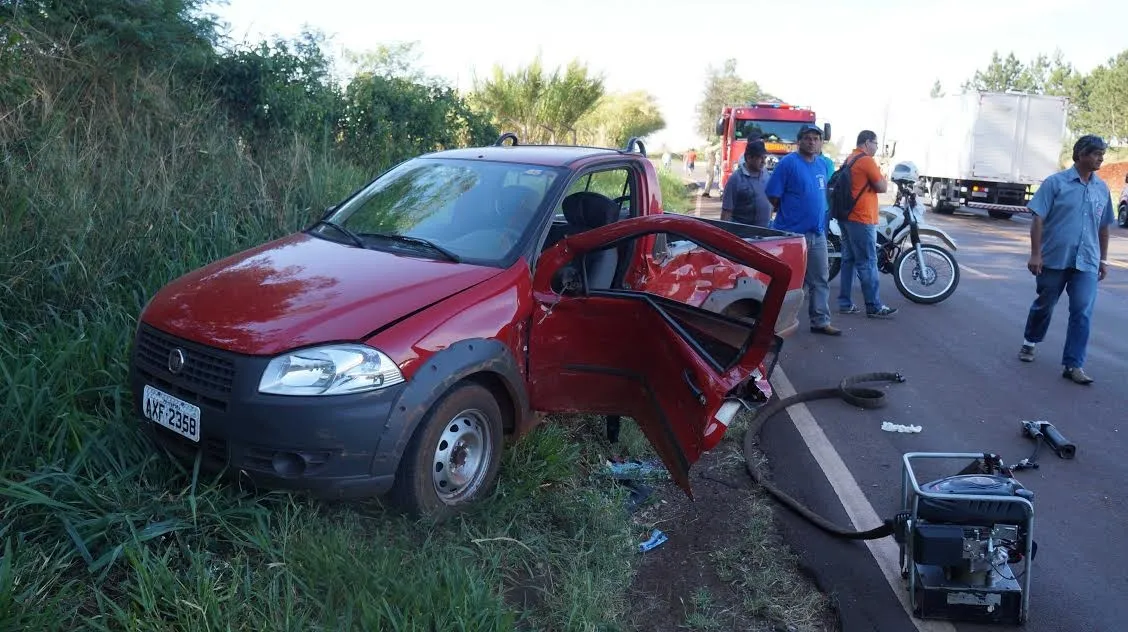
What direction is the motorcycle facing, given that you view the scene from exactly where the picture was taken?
facing the viewer and to the right of the viewer

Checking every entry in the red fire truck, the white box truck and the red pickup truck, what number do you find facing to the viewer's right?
0

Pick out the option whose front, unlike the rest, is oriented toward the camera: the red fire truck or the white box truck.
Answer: the red fire truck

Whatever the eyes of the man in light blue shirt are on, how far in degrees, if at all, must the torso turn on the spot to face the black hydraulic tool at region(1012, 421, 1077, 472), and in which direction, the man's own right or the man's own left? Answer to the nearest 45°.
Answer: approximately 45° to the man's own right

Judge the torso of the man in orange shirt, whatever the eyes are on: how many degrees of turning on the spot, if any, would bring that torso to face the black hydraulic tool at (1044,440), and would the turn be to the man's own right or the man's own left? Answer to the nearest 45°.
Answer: approximately 90° to the man's own right

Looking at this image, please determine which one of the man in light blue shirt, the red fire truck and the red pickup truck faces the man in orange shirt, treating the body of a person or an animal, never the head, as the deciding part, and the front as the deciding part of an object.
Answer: the red fire truck

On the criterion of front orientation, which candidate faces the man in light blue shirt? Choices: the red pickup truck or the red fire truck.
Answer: the red fire truck

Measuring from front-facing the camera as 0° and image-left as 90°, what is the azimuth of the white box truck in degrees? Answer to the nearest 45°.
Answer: approximately 135°

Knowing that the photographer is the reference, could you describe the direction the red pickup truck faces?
facing the viewer and to the left of the viewer

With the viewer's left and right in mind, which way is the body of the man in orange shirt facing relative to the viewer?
facing to the right of the viewer

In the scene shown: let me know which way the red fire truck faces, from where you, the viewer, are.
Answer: facing the viewer

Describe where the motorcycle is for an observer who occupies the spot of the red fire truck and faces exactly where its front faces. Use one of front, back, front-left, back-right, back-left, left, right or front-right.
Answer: front

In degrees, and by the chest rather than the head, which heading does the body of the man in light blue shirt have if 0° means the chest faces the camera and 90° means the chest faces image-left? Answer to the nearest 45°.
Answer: approximately 315°

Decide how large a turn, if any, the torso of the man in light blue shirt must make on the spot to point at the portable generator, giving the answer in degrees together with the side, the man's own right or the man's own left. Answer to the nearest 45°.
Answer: approximately 45° to the man's own right

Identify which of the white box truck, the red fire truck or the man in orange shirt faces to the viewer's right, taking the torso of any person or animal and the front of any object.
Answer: the man in orange shirt

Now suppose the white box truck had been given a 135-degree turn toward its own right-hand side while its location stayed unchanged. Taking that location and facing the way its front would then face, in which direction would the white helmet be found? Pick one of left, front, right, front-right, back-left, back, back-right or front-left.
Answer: right
